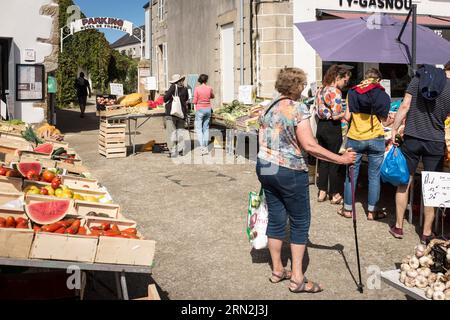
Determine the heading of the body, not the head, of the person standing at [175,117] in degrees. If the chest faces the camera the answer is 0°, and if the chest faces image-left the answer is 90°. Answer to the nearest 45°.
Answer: approximately 180°

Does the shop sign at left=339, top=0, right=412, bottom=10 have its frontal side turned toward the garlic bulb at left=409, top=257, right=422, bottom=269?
yes

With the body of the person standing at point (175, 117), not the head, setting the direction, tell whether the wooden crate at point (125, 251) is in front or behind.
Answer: behind

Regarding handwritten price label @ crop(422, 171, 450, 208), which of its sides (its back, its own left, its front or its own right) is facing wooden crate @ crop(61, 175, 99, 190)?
right

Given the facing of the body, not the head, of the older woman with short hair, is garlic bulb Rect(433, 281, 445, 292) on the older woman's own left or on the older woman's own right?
on the older woman's own right

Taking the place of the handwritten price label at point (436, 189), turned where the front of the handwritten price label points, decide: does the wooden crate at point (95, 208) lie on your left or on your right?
on your right

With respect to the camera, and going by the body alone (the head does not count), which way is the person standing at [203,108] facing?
away from the camera

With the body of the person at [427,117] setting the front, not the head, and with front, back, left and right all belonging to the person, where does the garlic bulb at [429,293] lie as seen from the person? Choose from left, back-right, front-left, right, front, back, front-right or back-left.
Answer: back

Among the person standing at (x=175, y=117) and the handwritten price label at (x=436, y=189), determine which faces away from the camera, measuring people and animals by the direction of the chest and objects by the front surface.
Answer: the person standing

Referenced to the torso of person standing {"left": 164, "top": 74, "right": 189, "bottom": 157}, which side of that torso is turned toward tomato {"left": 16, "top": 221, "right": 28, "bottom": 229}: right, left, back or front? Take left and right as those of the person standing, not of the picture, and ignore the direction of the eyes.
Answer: back

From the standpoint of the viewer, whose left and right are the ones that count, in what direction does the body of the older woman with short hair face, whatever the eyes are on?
facing away from the viewer and to the right of the viewer

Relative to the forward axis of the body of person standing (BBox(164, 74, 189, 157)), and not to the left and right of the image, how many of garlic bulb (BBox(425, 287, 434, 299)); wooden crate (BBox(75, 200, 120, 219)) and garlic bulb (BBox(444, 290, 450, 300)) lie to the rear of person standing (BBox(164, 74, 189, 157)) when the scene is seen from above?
3

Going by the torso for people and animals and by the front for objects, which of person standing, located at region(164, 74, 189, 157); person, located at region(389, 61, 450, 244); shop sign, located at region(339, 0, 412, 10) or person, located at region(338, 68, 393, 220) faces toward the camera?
the shop sign

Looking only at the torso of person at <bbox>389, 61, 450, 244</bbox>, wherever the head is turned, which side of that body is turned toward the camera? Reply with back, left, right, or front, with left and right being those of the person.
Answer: back

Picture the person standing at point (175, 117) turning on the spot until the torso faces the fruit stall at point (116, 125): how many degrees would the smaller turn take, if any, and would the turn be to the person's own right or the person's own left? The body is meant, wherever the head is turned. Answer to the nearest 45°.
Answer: approximately 90° to the person's own left
